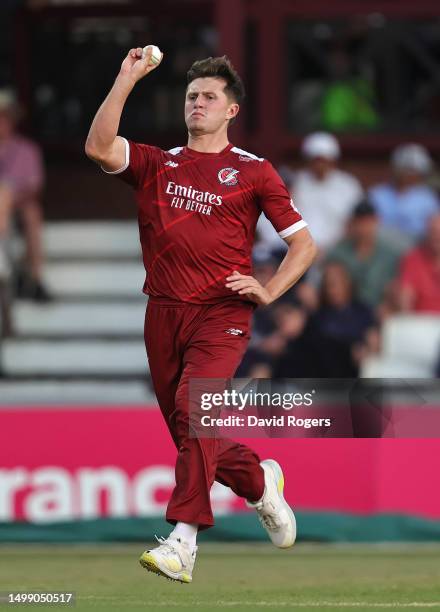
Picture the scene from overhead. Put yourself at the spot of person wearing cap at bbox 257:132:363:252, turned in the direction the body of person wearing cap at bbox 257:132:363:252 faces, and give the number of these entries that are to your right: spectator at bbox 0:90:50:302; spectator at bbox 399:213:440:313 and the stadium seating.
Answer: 2

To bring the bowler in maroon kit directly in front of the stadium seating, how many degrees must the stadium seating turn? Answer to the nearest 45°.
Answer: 0° — it already faces them

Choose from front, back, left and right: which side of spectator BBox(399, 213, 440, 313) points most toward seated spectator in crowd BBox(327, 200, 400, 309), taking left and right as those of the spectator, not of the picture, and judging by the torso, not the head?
right

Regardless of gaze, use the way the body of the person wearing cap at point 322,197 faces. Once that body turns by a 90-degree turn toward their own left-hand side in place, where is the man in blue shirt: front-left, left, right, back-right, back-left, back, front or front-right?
front

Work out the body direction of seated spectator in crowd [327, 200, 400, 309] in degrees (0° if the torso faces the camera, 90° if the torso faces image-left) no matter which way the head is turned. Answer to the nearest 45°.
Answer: approximately 0°

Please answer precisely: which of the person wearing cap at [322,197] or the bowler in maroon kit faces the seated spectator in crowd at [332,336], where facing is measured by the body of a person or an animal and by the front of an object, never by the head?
the person wearing cap

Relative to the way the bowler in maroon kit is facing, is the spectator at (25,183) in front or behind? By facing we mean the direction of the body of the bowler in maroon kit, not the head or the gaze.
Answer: behind
